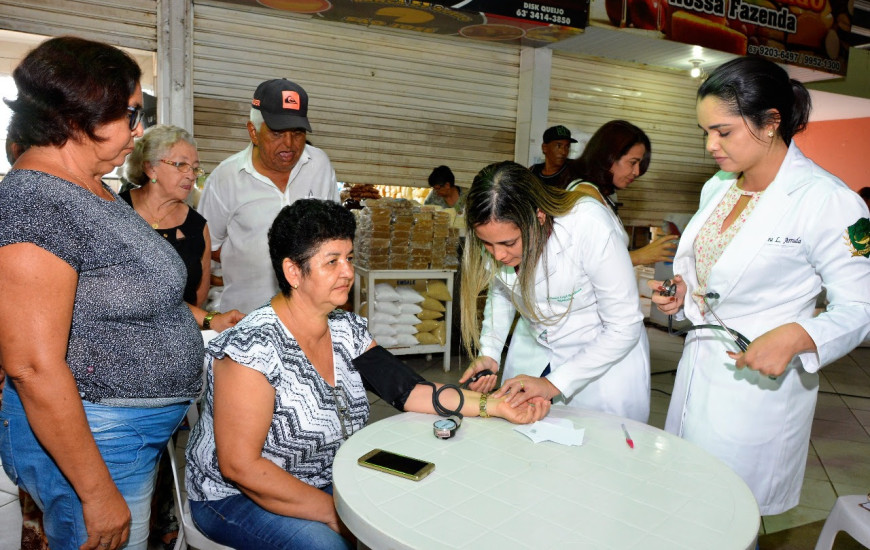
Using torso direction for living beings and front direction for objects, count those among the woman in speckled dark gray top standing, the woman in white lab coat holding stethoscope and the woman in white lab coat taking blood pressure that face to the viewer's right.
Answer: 1

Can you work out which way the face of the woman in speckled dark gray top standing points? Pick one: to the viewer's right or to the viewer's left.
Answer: to the viewer's right

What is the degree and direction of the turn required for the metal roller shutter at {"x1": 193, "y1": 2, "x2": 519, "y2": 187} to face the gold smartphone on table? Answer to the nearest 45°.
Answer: approximately 45° to its right

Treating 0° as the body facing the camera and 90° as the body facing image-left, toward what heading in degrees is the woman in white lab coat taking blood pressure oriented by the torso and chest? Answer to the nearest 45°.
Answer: approximately 45°

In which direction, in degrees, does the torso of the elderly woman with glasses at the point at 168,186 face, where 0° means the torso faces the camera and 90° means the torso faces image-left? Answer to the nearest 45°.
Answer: approximately 315°

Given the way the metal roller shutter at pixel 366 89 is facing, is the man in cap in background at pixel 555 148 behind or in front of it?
in front

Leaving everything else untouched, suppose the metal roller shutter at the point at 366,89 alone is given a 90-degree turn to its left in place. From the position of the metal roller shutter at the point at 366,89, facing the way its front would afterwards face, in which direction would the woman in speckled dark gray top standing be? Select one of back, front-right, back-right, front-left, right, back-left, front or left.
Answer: back-right

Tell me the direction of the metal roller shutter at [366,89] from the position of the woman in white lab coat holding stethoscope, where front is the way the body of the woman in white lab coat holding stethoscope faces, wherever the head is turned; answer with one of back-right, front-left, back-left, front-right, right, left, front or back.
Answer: right

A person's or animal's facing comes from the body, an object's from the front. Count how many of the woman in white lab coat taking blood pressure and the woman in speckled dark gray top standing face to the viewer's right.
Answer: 1

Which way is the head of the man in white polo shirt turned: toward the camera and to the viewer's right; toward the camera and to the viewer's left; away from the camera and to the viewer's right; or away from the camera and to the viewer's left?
toward the camera and to the viewer's right

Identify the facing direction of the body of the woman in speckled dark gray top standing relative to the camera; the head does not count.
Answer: to the viewer's right

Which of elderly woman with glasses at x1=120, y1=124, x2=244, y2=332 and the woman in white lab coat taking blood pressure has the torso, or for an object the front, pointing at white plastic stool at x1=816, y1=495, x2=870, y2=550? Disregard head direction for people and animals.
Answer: the elderly woman with glasses

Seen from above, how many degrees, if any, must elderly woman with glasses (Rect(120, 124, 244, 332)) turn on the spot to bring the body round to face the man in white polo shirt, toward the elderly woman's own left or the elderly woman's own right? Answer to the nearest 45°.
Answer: approximately 90° to the elderly woman's own left

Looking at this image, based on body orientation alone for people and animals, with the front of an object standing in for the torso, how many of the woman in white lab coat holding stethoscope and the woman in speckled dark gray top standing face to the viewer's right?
1

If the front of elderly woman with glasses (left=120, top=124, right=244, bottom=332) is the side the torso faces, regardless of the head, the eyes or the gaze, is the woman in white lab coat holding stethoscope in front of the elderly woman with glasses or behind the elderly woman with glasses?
in front
